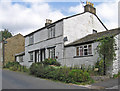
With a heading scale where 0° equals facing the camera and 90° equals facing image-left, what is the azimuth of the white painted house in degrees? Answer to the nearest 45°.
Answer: approximately 45°

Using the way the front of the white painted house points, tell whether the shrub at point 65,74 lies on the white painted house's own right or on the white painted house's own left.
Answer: on the white painted house's own left

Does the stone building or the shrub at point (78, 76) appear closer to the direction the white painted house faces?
the shrub

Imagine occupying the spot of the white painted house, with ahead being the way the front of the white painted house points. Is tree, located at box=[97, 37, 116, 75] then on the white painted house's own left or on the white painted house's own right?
on the white painted house's own left

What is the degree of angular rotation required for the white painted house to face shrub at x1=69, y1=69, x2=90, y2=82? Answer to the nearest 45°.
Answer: approximately 45° to its left

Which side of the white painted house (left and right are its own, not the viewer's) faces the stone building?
right
